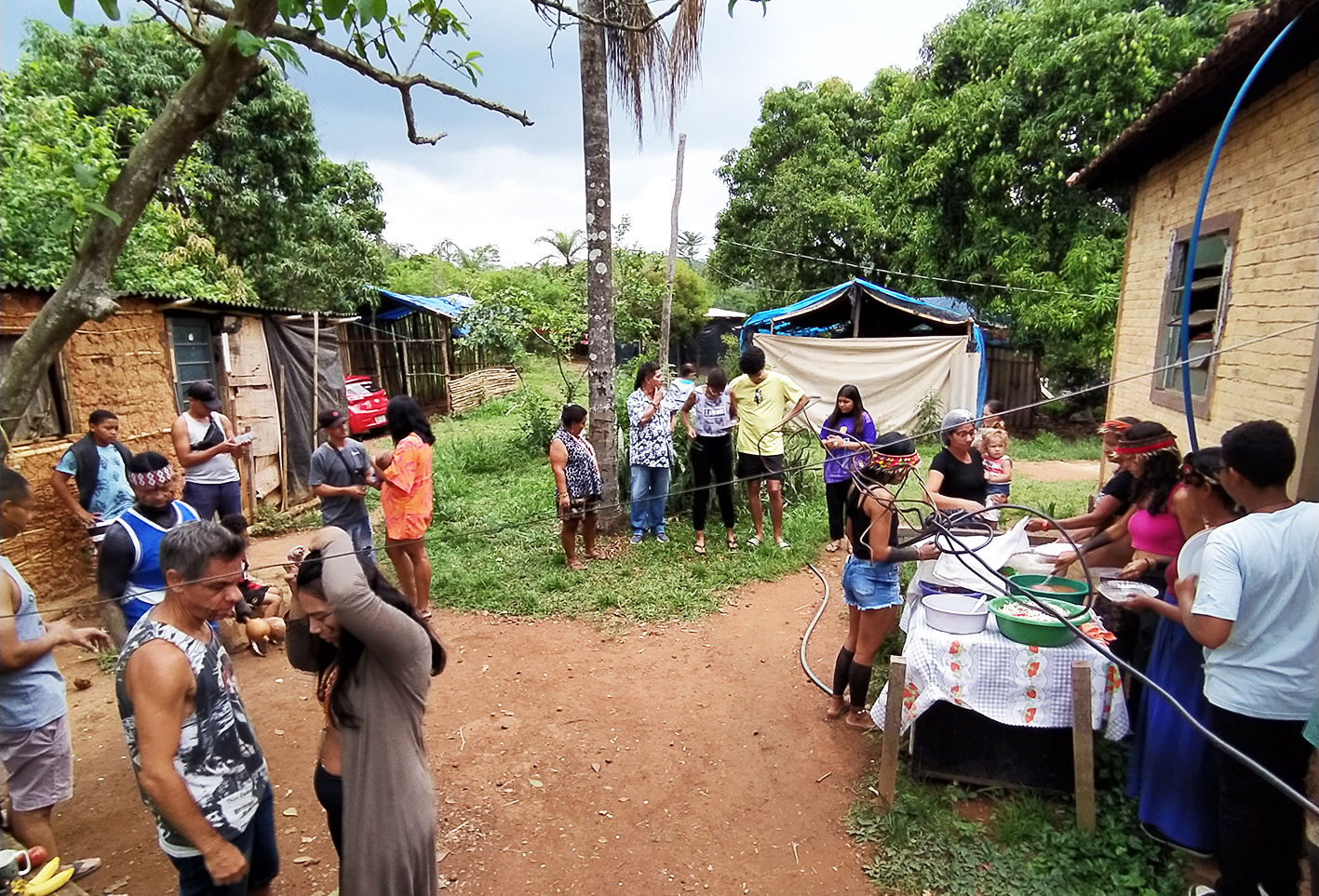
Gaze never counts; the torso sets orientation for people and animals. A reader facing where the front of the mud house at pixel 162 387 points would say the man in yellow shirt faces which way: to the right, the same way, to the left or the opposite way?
to the right

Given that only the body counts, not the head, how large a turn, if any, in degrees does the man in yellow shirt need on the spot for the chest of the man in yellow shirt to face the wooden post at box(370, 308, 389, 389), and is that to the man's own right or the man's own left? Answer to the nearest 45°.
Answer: approximately 135° to the man's own right

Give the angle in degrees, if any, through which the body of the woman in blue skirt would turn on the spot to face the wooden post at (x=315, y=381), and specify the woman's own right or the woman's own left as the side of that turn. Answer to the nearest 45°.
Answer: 0° — they already face it

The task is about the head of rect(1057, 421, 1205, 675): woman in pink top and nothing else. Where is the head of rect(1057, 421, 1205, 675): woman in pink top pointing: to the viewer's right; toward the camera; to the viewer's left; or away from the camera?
to the viewer's left

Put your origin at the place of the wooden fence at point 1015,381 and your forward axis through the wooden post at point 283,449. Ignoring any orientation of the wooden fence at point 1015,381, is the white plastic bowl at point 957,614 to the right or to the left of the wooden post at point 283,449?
left

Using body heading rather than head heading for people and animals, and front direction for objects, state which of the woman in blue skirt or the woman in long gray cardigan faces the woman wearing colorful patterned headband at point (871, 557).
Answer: the woman in blue skirt

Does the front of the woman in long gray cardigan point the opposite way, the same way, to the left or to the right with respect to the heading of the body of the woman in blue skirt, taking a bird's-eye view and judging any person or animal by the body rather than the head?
to the left

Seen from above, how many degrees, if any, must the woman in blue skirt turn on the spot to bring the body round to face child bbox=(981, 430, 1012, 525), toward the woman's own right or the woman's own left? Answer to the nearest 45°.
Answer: approximately 45° to the woman's own right

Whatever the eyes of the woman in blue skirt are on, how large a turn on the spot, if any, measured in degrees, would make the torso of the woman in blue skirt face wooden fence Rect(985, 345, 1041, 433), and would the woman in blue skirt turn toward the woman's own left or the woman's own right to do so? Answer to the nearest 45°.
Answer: approximately 90° to the woman's own right

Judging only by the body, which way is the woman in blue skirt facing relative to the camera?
to the viewer's left
